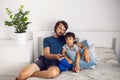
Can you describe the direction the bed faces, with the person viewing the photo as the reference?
facing the viewer

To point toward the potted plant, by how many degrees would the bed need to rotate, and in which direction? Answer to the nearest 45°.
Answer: approximately 90° to its right
